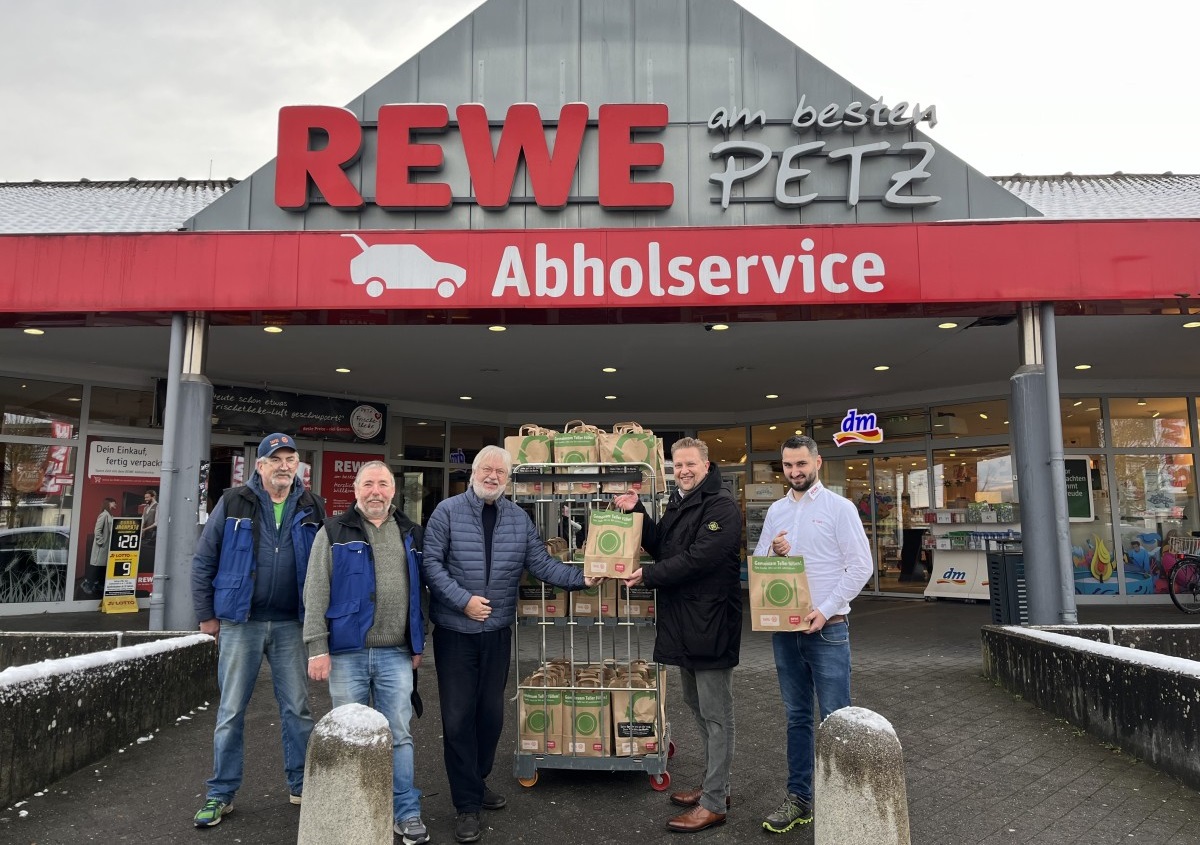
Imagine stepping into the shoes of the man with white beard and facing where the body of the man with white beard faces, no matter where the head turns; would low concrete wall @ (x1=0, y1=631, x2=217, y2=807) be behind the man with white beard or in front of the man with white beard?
behind

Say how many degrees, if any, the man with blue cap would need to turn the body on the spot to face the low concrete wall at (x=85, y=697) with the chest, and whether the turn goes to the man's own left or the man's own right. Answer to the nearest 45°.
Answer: approximately 135° to the man's own right

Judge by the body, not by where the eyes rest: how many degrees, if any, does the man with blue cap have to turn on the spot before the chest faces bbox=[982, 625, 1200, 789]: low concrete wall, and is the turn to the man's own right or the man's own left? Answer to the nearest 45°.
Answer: approximately 90° to the man's own left

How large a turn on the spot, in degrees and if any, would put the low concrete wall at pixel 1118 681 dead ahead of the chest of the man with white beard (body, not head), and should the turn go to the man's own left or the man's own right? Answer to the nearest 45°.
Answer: approximately 45° to the man's own left

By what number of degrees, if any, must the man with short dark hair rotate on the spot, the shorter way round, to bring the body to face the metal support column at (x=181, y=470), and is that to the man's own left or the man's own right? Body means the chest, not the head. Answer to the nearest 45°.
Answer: approximately 45° to the man's own right

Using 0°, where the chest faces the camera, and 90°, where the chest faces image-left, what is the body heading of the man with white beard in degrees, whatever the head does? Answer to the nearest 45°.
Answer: approximately 315°
